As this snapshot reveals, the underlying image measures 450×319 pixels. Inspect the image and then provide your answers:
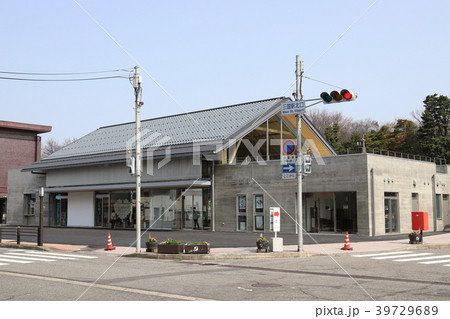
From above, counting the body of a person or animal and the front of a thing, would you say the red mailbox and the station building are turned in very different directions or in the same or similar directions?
same or similar directions

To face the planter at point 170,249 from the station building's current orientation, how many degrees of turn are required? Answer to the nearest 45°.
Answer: approximately 45° to its left

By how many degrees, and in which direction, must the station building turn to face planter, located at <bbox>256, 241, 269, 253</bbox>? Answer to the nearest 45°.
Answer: approximately 45° to its left

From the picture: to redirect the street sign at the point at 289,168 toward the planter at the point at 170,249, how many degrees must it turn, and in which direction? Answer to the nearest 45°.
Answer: approximately 90° to its right

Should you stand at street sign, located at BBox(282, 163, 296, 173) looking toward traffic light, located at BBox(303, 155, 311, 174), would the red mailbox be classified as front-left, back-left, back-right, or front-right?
front-left

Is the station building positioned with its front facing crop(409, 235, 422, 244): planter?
no

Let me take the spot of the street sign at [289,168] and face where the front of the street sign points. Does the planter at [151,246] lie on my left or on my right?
on my right

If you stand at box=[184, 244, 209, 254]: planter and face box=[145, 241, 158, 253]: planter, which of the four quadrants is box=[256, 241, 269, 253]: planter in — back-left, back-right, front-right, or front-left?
back-right

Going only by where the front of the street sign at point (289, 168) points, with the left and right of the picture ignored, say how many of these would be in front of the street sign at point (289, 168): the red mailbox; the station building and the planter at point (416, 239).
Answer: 0

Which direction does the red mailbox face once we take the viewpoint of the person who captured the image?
facing the viewer and to the left of the viewer

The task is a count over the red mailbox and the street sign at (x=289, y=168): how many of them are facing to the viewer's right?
0

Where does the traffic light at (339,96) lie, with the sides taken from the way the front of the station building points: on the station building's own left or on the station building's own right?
on the station building's own left

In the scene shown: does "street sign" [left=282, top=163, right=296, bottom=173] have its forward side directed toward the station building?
no

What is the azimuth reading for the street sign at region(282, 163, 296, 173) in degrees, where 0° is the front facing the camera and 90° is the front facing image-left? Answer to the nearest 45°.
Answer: approximately 0°
